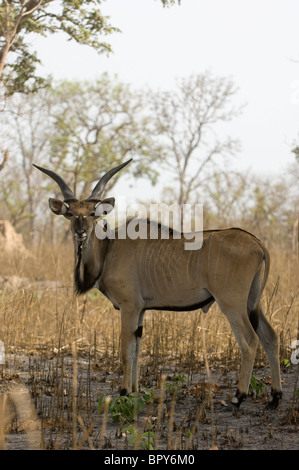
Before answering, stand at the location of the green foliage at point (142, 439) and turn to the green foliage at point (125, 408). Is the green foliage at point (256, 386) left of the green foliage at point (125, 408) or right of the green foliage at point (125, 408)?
right

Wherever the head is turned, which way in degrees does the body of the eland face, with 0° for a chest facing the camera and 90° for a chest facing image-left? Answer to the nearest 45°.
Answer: approximately 90°

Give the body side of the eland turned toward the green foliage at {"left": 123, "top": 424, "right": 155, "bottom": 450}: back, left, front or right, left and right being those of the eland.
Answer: left
